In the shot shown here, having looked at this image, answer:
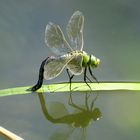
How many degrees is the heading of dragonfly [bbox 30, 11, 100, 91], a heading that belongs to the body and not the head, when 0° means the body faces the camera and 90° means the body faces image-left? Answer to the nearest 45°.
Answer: approximately 270°
